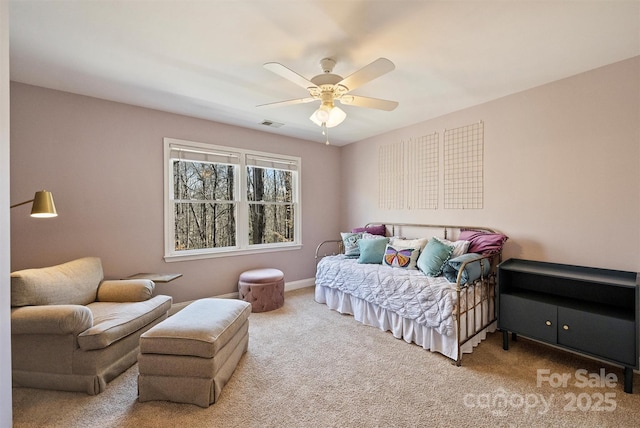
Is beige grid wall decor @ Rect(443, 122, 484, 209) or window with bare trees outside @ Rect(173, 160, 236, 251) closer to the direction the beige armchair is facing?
the beige grid wall decor

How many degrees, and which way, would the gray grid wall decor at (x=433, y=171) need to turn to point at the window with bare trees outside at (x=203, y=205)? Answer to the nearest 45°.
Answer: approximately 45° to its right

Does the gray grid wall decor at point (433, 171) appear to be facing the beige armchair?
yes

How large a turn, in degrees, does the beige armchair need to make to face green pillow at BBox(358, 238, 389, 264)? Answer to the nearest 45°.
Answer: approximately 45° to its left

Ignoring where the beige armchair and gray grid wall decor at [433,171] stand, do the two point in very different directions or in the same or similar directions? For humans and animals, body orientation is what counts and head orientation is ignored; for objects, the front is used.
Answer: very different directions

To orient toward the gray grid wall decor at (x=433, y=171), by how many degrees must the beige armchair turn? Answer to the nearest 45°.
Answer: approximately 45° to its left

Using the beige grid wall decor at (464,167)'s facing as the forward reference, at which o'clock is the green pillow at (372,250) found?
The green pillow is roughly at 1 o'clock from the beige grid wall decor.

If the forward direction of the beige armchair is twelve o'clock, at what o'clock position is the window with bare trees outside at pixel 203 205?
The window with bare trees outside is roughly at 9 o'clock from the beige armchair.

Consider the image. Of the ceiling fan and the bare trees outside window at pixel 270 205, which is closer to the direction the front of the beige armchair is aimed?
the ceiling fan
